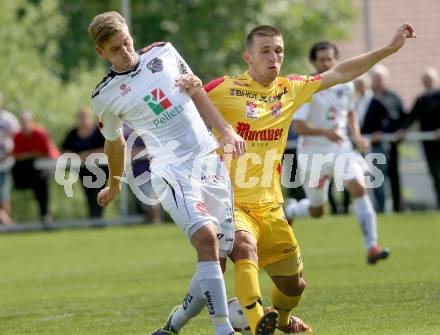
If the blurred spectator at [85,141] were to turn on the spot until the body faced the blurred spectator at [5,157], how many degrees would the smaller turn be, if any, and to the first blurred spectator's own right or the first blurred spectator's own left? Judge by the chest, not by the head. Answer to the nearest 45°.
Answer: approximately 90° to the first blurred spectator's own right

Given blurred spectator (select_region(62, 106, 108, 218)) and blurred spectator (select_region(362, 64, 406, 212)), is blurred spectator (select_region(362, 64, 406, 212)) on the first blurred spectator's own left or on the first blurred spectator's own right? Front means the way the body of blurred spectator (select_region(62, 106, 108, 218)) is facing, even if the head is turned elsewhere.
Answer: on the first blurred spectator's own left

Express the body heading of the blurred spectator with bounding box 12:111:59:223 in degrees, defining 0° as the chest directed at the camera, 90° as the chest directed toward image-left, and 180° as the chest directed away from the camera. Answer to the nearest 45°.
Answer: approximately 315°

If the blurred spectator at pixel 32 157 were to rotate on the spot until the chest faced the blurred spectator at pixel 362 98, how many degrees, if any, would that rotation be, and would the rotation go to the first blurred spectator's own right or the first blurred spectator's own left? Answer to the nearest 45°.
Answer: approximately 45° to the first blurred spectator's own left

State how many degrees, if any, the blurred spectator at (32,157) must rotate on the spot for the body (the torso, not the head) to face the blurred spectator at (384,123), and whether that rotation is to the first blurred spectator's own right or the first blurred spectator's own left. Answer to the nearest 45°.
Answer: approximately 45° to the first blurred spectator's own left

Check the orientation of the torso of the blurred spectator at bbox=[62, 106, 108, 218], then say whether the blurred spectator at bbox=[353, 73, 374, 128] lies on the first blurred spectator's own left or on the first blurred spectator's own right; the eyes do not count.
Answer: on the first blurred spectator's own left

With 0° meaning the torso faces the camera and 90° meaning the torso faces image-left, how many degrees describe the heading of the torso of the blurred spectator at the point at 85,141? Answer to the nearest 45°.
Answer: approximately 0°
